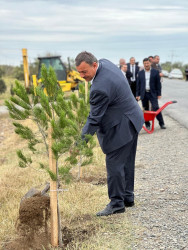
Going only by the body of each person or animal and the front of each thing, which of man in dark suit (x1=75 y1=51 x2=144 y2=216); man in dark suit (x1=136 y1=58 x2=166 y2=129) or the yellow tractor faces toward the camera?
man in dark suit (x1=136 y1=58 x2=166 y2=129)

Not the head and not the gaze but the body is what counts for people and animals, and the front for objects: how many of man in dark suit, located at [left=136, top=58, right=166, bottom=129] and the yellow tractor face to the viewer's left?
0

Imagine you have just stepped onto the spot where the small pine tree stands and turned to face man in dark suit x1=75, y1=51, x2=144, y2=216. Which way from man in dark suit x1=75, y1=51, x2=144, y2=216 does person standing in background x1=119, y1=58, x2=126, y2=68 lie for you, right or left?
left

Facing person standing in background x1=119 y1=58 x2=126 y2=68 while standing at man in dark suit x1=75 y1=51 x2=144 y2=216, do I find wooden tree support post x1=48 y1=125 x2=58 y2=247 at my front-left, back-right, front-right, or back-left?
back-left

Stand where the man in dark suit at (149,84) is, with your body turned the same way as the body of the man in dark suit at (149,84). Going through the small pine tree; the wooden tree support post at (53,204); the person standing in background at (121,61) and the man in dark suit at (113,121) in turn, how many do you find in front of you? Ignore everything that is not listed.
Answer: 3

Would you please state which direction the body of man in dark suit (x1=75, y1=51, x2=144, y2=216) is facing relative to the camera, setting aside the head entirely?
to the viewer's left

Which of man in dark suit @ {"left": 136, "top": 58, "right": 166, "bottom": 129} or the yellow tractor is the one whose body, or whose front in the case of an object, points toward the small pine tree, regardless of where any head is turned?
the man in dark suit

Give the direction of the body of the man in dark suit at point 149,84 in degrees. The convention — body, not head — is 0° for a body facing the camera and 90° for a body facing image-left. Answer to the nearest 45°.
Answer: approximately 0°

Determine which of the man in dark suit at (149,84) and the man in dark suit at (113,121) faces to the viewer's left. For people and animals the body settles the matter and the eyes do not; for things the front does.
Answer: the man in dark suit at (113,121)

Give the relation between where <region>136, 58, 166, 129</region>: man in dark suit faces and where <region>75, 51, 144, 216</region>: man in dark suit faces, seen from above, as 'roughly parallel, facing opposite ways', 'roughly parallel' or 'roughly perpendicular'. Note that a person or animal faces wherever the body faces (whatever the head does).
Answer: roughly perpendicular

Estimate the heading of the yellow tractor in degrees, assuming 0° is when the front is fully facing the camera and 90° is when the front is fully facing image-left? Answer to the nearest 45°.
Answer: approximately 270°

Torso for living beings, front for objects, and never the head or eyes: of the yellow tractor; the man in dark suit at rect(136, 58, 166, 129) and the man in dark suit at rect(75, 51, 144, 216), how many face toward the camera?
1

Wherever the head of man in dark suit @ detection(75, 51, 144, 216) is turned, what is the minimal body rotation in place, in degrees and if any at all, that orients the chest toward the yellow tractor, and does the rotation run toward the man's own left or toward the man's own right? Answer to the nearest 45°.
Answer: approximately 90° to the man's own right

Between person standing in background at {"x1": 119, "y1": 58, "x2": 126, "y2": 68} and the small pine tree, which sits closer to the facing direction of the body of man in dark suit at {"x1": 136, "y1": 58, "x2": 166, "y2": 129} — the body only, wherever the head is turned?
the small pine tree

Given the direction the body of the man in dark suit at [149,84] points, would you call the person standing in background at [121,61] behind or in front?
behind

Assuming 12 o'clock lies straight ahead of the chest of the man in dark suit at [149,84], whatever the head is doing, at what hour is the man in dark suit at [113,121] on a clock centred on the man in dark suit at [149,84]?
the man in dark suit at [113,121] is roughly at 12 o'clock from the man in dark suit at [149,84].

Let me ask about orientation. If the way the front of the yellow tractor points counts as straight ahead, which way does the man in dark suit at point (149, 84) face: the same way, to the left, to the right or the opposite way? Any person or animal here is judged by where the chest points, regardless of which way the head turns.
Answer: to the right

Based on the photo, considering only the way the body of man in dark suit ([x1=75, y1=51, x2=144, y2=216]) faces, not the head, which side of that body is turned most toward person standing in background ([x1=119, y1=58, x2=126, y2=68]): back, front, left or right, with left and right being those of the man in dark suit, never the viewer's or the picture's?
right

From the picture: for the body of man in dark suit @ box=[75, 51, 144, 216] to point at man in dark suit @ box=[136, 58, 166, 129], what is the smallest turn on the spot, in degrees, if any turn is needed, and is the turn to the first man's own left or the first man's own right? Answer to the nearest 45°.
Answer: approximately 90° to the first man's own right
